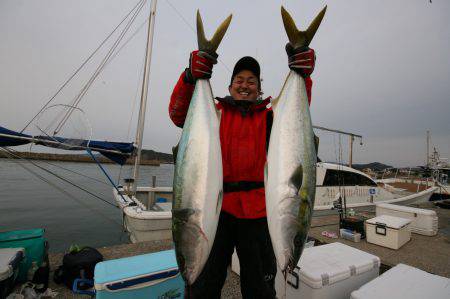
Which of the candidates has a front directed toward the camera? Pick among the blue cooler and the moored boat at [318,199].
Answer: the blue cooler

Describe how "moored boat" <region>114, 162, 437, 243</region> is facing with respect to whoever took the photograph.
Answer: facing away from the viewer and to the right of the viewer

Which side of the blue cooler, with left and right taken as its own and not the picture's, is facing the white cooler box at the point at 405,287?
left

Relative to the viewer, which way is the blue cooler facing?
toward the camera

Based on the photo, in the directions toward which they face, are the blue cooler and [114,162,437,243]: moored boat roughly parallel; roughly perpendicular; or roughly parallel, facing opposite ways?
roughly perpendicular

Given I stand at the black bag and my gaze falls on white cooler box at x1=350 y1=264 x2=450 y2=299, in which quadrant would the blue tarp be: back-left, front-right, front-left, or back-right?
back-left

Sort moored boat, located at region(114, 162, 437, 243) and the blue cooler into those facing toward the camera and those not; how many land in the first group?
1

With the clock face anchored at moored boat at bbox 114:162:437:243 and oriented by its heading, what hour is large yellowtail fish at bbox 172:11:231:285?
The large yellowtail fish is roughly at 5 o'clock from the moored boat.

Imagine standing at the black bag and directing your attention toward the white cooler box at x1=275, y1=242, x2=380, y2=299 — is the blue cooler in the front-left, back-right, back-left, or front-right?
front-right

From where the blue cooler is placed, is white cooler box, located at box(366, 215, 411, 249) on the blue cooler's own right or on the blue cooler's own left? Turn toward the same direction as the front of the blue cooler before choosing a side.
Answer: on the blue cooler's own left

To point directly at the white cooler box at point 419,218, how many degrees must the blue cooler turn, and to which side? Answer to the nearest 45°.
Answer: approximately 90° to its left
